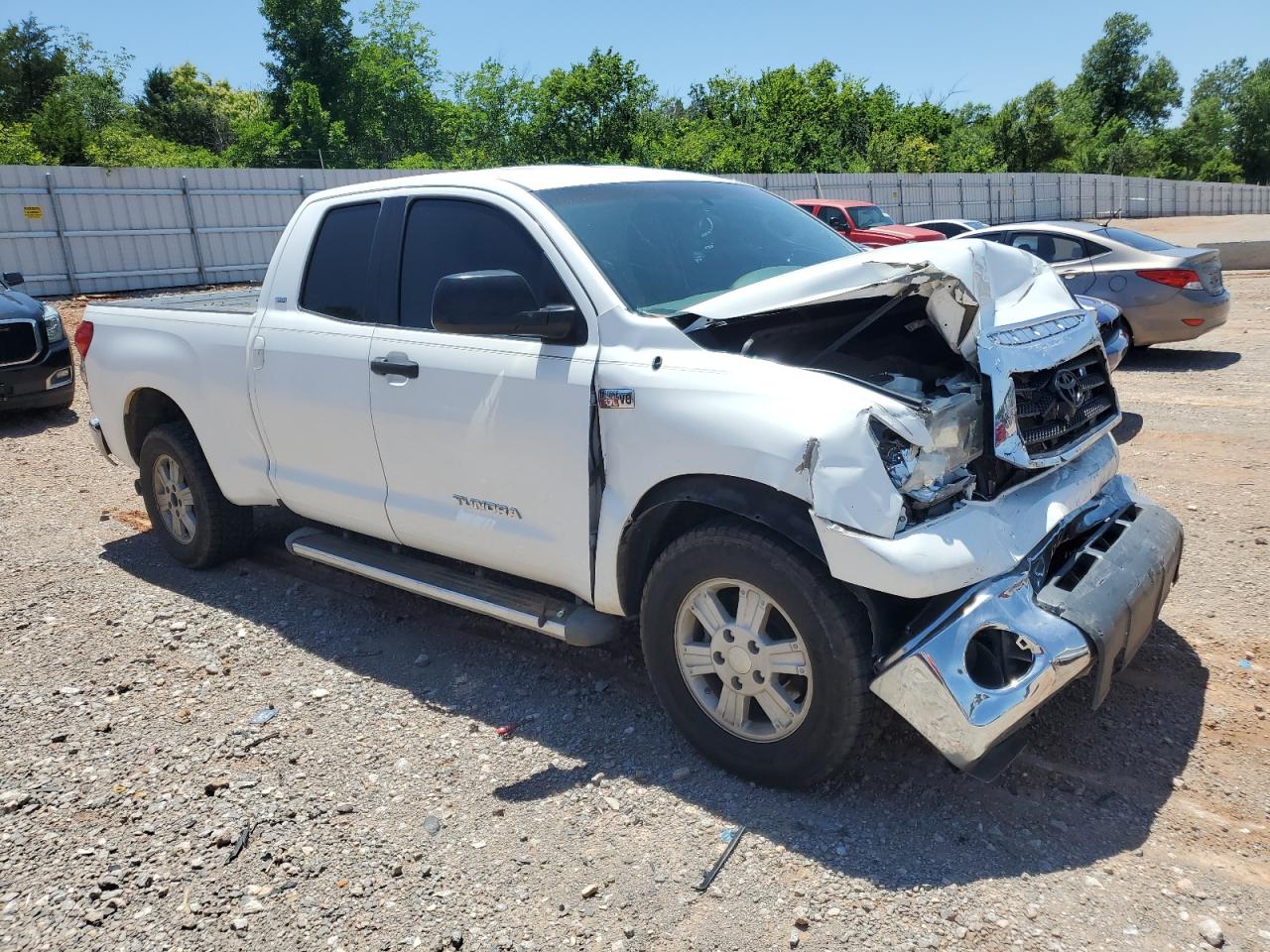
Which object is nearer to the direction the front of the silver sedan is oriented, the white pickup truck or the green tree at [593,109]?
the green tree

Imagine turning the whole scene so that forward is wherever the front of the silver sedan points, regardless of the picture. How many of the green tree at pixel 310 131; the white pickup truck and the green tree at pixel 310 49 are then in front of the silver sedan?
2

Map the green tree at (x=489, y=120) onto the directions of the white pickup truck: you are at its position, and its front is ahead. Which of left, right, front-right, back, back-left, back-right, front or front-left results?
back-left

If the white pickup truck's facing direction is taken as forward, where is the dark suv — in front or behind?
behind

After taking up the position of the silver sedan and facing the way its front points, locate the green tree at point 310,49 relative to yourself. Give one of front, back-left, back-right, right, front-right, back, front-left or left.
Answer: front

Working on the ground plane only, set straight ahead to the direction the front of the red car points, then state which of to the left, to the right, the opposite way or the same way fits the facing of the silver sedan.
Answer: the opposite way

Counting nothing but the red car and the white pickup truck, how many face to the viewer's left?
0

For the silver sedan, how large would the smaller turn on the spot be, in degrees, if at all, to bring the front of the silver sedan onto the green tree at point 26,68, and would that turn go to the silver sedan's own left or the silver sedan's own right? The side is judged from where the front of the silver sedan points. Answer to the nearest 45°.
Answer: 0° — it already faces it

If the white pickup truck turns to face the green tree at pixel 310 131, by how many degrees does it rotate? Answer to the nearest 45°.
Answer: approximately 135° to its left

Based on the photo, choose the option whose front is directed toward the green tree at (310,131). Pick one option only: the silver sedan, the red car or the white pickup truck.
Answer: the silver sedan

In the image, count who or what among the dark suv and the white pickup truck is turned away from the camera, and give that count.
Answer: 0

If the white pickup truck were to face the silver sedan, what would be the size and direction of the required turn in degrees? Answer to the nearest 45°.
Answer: approximately 90° to its left

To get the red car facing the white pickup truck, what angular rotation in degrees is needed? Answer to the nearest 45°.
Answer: approximately 45° to its right

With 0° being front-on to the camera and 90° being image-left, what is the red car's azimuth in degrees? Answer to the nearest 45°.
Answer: approximately 315°

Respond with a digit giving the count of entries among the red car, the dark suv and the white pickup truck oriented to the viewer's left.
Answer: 0

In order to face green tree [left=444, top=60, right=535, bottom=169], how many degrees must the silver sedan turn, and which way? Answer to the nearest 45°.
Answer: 0° — it already faces it

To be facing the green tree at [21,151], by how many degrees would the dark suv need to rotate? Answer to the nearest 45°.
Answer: approximately 135° to its left

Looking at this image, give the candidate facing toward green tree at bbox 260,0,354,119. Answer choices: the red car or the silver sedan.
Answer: the silver sedan
